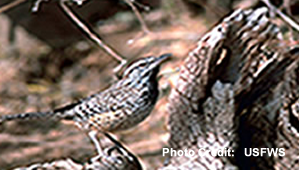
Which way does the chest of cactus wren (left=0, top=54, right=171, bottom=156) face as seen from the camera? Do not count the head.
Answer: to the viewer's right

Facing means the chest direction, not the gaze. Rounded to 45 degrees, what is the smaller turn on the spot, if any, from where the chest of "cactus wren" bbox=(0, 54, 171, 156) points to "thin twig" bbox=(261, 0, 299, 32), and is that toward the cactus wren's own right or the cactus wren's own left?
0° — it already faces it
